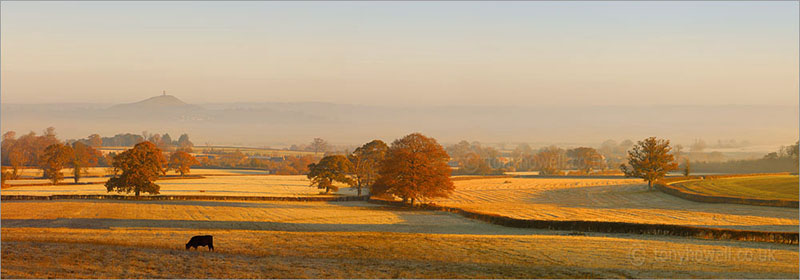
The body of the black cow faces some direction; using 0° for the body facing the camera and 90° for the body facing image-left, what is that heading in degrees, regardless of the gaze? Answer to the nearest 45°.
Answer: approximately 90°
